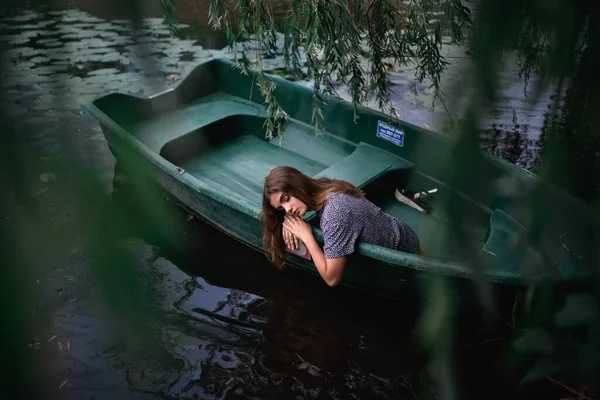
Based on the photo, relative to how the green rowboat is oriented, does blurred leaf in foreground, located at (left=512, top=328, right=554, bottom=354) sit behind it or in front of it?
in front

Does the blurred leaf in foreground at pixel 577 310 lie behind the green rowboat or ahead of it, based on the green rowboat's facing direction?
ahead

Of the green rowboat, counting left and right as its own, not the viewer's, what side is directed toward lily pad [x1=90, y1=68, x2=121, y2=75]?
back

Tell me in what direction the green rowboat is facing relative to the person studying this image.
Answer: facing the viewer and to the right of the viewer

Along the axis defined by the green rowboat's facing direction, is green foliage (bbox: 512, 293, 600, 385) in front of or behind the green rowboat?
in front
